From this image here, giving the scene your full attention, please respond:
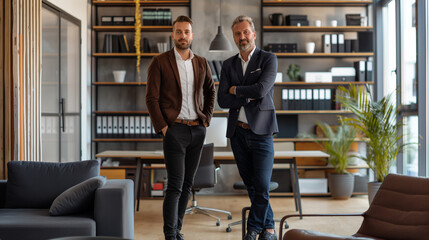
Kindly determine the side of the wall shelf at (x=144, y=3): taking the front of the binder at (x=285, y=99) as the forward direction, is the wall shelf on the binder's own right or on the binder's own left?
on the binder's own right

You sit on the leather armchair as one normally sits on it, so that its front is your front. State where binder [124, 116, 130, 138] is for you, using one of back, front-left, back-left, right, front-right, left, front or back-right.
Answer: right

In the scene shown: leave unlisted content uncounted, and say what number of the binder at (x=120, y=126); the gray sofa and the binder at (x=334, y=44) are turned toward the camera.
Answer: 3

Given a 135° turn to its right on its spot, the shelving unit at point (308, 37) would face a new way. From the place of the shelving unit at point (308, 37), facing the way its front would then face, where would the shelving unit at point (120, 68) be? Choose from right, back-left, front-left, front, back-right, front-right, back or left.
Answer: front-left

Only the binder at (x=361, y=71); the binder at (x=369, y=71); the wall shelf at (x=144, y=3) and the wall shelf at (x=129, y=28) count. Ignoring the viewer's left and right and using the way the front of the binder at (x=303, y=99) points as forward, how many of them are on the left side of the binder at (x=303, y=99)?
2

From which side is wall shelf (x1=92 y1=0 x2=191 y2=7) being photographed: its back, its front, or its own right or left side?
front

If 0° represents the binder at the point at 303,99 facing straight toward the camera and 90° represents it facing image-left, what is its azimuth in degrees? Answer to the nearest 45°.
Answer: approximately 0°

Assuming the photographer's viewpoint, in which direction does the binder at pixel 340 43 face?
facing the viewer

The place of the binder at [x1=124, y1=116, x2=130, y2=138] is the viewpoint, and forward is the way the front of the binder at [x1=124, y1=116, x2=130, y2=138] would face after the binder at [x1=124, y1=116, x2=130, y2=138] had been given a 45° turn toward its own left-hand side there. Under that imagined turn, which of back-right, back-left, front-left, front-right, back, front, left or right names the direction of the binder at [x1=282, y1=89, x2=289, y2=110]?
front-left

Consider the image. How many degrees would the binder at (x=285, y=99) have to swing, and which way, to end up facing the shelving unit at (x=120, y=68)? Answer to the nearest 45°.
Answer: approximately 90° to its right

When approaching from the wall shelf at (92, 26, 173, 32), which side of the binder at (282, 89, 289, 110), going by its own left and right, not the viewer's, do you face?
right

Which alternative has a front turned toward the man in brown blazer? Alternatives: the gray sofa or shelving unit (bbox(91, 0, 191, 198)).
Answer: the shelving unit

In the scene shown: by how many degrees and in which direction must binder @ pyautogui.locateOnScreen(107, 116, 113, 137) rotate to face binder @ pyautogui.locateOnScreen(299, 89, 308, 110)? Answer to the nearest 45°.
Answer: approximately 90° to its left

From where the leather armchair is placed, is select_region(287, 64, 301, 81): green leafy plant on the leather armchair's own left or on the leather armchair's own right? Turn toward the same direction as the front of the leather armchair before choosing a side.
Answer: on the leather armchair's own right

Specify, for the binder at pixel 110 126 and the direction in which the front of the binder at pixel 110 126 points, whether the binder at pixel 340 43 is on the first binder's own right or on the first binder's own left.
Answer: on the first binder's own left

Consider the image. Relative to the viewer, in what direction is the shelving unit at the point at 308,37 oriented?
toward the camera
